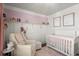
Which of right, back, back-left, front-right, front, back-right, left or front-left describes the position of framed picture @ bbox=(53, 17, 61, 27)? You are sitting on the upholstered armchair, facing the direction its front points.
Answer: front-left

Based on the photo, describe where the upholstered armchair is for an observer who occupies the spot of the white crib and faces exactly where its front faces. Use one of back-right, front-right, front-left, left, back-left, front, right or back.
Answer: front-right

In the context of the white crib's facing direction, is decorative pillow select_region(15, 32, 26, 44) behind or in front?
in front

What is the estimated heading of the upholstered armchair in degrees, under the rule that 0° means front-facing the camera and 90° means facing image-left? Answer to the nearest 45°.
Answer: approximately 315°

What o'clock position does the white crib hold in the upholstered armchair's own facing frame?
The white crib is roughly at 11 o'clock from the upholstered armchair.

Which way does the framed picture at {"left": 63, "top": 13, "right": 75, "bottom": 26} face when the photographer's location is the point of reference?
facing the viewer and to the left of the viewer
